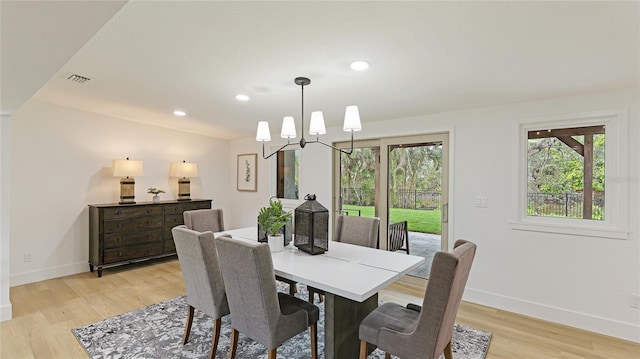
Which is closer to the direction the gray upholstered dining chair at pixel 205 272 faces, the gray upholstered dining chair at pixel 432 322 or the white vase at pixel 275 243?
the white vase

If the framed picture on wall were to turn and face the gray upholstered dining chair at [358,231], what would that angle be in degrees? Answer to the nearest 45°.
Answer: approximately 45° to its left

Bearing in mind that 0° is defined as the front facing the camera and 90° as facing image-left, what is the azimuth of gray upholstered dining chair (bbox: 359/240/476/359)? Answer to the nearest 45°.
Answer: approximately 135°

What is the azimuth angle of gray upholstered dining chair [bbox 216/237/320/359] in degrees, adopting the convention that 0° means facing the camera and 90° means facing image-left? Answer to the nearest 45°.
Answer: approximately 225°

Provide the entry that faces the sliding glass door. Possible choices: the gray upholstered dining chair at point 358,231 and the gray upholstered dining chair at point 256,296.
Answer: the gray upholstered dining chair at point 256,296

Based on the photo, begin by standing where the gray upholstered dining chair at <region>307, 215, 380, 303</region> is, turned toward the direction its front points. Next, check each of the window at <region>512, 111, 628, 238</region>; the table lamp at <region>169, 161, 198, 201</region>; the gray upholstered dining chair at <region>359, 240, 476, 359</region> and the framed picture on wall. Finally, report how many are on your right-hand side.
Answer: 2

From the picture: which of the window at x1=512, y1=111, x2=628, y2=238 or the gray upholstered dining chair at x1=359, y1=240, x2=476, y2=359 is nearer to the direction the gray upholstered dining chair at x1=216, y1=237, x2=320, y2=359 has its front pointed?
the window

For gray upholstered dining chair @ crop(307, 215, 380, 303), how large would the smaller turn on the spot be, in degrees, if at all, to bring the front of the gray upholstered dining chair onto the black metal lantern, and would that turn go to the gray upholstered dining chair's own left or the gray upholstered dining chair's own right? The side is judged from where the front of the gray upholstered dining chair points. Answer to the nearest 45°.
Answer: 0° — it already faces it

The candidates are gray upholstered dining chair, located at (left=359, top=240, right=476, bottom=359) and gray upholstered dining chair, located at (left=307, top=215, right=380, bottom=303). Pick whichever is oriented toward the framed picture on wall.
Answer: gray upholstered dining chair, located at (left=359, top=240, right=476, bottom=359)

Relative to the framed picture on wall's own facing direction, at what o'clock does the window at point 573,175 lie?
The window is roughly at 9 o'clock from the framed picture on wall.
